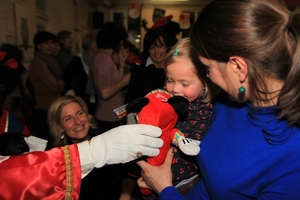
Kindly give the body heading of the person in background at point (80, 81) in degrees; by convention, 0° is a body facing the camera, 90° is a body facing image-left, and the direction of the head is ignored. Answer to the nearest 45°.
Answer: approximately 315°

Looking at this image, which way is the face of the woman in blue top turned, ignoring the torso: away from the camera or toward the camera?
away from the camera

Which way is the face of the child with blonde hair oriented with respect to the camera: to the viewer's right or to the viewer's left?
to the viewer's left

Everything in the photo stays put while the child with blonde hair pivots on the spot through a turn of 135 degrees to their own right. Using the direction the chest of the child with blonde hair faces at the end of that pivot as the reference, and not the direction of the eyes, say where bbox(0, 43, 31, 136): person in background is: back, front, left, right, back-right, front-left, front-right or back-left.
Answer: left

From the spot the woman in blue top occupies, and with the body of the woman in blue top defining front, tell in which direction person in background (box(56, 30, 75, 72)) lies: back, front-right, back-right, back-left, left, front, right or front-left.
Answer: front

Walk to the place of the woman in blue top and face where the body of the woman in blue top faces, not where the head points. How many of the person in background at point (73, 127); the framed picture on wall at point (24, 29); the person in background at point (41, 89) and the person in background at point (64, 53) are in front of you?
4

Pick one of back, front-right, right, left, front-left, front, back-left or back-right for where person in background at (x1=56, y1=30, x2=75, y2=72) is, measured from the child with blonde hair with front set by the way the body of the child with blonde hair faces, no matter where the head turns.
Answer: right

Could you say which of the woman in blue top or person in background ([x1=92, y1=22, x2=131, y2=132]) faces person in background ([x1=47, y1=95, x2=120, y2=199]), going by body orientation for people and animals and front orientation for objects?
the woman in blue top

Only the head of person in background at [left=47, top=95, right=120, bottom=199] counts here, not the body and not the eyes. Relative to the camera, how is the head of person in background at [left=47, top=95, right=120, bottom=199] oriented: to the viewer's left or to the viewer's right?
to the viewer's right

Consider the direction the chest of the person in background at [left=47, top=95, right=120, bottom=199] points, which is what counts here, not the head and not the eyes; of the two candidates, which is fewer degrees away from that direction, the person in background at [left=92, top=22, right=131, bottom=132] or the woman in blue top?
the woman in blue top

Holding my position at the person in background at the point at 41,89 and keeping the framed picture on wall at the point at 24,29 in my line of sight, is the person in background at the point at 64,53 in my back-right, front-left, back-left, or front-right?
front-right

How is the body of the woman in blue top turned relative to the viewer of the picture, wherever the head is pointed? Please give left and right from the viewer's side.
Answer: facing away from the viewer and to the left of the viewer

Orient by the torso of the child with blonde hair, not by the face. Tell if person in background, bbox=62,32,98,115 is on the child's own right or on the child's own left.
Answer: on the child's own right

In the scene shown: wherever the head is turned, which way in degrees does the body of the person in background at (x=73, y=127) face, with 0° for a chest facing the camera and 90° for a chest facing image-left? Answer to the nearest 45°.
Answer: approximately 315°

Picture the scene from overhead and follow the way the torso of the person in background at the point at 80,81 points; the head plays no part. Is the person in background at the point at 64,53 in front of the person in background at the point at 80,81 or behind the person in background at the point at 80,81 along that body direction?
behind

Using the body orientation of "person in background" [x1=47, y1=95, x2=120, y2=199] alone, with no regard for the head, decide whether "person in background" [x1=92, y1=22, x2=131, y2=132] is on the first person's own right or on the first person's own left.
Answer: on the first person's own left
